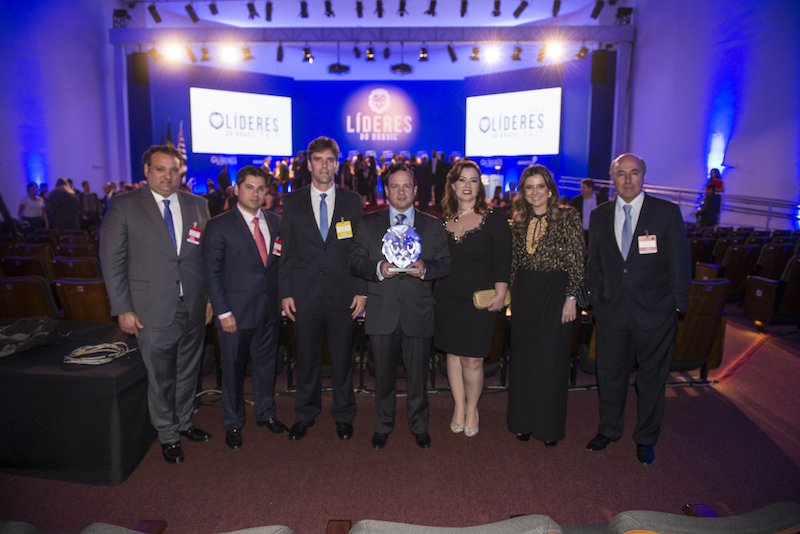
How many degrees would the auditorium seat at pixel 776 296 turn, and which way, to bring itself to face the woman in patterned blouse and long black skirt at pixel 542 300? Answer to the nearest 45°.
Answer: approximately 135° to its left

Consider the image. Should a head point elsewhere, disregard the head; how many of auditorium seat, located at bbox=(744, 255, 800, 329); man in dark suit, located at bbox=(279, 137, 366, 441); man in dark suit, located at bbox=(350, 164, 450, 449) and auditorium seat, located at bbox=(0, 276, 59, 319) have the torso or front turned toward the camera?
2

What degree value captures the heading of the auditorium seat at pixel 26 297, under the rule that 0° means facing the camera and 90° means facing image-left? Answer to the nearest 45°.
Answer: approximately 180°

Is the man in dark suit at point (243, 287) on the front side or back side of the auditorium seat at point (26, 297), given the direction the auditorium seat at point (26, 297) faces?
on the back side

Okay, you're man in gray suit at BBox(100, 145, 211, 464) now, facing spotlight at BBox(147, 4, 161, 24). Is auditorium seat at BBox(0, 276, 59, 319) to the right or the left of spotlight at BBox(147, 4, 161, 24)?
left

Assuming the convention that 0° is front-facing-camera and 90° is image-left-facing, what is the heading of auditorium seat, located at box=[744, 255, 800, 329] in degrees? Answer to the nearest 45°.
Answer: approximately 135°

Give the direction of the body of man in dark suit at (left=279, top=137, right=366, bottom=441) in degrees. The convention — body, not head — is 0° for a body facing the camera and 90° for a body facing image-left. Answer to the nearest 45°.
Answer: approximately 0°

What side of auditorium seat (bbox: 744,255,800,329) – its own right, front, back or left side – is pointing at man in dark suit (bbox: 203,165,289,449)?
left
